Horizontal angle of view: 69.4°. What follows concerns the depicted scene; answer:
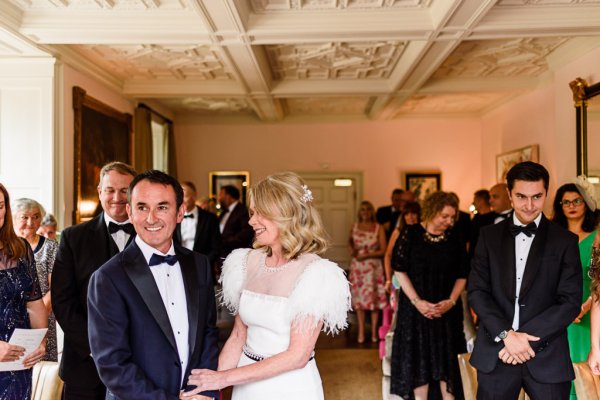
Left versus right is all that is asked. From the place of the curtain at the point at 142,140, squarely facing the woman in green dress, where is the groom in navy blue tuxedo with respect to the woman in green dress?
right

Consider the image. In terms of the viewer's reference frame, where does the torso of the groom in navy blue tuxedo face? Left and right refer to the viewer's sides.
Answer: facing the viewer and to the right of the viewer

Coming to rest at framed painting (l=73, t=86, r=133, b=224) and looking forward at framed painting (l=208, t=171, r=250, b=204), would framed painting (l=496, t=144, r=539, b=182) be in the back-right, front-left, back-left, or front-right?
front-right

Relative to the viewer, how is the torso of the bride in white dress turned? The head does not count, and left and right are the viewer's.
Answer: facing the viewer and to the left of the viewer

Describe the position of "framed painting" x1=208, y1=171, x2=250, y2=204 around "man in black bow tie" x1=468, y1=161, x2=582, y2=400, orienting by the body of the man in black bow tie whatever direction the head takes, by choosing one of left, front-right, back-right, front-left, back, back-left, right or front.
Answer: back-right

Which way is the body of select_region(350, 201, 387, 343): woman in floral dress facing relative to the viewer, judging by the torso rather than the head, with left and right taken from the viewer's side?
facing the viewer

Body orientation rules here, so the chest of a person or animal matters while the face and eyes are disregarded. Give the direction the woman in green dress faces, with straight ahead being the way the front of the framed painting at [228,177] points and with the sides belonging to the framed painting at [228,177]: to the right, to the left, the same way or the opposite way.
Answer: the same way

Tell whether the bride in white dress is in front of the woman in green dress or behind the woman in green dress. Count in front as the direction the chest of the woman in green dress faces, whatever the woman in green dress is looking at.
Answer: in front

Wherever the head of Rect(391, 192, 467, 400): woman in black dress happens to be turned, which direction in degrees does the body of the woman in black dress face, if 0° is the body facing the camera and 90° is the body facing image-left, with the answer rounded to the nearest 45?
approximately 0°

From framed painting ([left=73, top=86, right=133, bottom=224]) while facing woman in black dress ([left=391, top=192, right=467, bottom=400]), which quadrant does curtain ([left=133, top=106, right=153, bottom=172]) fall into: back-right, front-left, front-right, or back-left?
back-left

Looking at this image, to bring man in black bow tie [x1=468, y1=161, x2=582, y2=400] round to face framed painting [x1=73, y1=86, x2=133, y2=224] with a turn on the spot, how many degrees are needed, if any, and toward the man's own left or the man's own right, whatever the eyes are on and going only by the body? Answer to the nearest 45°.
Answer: approximately 90° to the man's own right

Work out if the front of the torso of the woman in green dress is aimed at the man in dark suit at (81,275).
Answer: no

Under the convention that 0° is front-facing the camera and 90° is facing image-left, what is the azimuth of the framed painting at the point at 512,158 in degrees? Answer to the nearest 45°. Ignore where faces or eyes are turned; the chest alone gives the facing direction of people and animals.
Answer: approximately 45°

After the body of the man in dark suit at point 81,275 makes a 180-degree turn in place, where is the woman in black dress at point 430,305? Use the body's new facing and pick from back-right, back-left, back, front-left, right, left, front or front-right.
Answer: back-right

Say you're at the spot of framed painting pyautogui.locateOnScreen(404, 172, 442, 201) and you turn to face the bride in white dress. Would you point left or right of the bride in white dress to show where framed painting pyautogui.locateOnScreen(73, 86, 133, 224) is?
right
